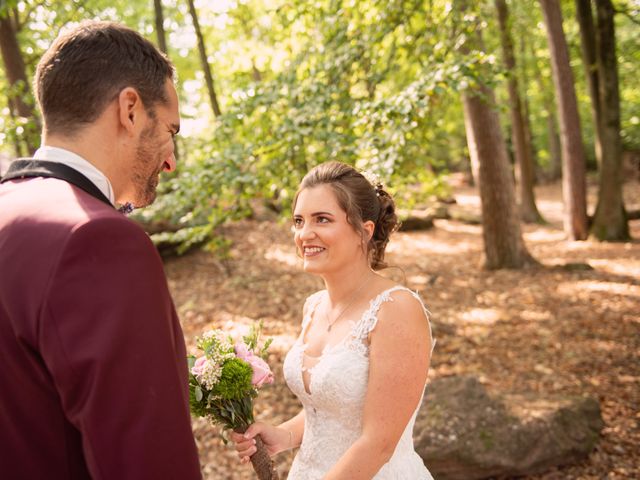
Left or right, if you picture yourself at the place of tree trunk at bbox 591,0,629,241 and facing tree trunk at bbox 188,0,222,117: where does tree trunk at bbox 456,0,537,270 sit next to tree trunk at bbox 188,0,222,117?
left

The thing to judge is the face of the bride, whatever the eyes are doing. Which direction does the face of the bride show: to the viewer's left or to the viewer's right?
to the viewer's left

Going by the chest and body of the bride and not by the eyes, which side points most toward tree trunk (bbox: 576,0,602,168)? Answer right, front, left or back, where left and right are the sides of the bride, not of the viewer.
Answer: back

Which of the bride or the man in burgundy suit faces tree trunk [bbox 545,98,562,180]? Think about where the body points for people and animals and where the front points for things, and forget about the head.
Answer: the man in burgundy suit

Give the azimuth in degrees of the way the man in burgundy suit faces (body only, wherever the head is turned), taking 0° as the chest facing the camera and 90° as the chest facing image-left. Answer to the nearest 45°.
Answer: approximately 225°

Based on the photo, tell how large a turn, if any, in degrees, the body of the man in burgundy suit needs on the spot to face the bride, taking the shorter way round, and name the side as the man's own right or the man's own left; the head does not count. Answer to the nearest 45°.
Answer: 0° — they already face them

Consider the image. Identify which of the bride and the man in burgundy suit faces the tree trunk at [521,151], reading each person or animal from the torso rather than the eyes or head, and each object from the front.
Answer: the man in burgundy suit

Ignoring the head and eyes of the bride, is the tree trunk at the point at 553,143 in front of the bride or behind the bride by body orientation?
behind

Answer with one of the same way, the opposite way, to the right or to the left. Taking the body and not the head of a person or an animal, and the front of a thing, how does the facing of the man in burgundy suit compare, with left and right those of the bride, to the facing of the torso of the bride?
the opposite way

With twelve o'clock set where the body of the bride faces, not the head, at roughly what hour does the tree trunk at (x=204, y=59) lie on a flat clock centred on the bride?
The tree trunk is roughly at 4 o'clock from the bride.

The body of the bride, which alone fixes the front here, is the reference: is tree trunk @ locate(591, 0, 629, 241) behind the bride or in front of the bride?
behind
